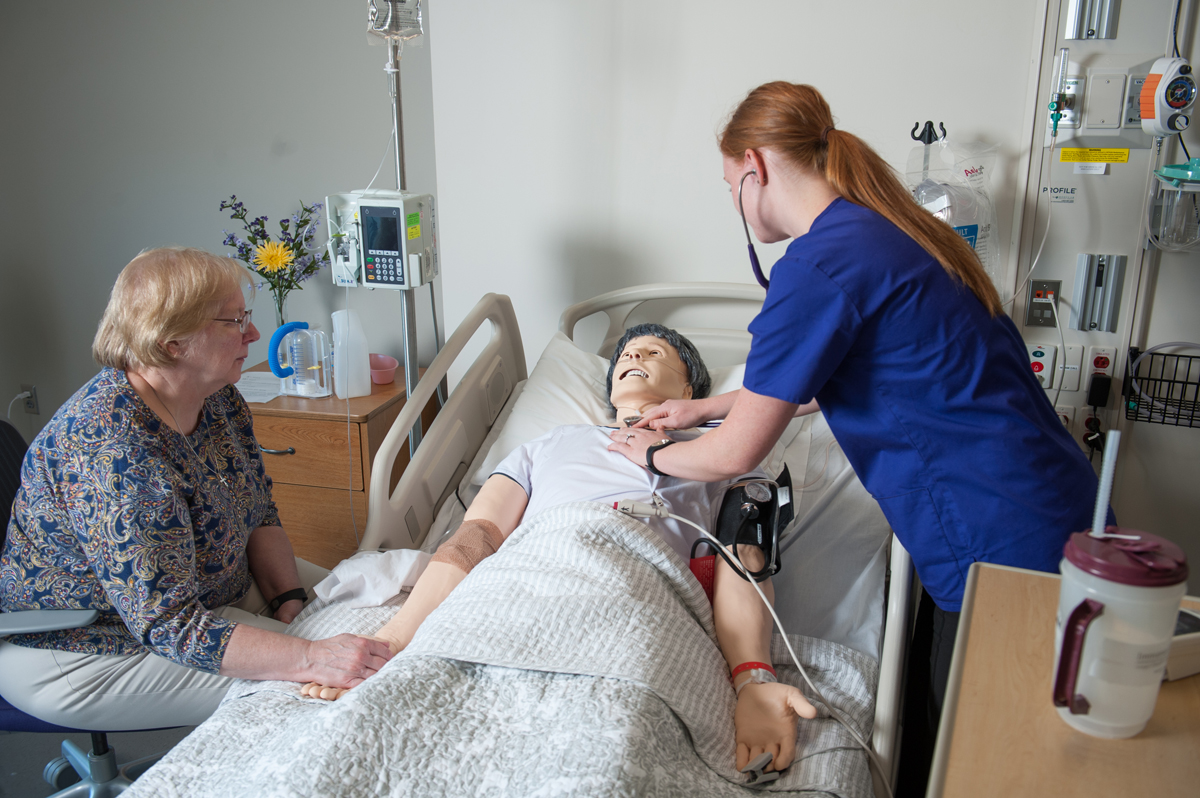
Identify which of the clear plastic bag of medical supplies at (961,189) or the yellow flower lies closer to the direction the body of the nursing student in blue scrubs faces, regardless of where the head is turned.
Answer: the yellow flower

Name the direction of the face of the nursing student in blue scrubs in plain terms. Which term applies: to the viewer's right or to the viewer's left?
to the viewer's left

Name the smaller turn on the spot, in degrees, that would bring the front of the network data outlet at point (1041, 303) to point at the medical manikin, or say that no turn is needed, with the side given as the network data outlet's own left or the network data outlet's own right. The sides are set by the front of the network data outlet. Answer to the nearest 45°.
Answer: approximately 45° to the network data outlet's own right

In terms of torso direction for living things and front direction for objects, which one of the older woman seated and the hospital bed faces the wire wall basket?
the older woman seated

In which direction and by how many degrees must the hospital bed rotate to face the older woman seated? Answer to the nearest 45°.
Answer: approximately 45° to its right

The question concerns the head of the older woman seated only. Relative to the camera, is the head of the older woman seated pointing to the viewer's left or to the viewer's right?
to the viewer's right

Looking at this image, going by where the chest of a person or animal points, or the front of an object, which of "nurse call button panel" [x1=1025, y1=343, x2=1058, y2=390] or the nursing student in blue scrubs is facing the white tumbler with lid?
the nurse call button panel

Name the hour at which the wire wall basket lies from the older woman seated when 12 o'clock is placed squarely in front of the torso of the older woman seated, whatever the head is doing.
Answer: The wire wall basket is roughly at 12 o'clock from the older woman seated.

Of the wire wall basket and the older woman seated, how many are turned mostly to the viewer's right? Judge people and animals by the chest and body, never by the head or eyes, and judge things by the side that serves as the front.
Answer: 1

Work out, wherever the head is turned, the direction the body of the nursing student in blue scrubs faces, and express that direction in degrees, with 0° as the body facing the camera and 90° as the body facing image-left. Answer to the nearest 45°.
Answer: approximately 135°

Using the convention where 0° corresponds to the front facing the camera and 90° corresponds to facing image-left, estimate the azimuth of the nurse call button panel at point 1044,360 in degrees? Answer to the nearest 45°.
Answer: approximately 0°
